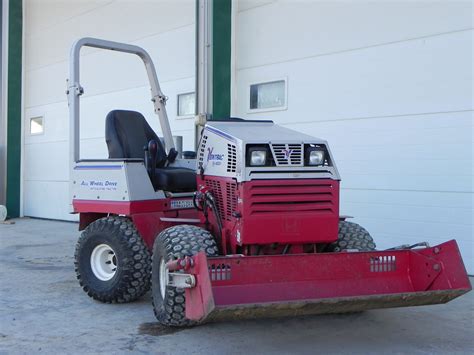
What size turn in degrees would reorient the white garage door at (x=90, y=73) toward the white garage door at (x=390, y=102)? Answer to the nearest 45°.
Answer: approximately 90° to its left

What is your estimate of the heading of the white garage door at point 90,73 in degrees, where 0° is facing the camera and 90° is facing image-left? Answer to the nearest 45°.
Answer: approximately 45°

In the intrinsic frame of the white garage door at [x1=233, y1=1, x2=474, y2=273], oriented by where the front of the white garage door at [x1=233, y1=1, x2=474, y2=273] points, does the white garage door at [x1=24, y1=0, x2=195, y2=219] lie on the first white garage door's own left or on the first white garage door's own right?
on the first white garage door's own right

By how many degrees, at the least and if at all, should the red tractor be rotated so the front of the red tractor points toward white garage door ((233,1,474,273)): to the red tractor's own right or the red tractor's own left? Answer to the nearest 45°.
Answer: approximately 90° to the red tractor's own left

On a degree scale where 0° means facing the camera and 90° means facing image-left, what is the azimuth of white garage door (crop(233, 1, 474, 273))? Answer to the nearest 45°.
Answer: approximately 45°

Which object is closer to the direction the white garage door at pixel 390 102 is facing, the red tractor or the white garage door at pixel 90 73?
the red tractor

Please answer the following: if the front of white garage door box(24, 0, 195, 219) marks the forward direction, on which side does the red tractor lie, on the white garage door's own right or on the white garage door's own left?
on the white garage door's own left

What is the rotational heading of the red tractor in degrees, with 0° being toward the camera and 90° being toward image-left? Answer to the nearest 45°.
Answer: approximately 315°

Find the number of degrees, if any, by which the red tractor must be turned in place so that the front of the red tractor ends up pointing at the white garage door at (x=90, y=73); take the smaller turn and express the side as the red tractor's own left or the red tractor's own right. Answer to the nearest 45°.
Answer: approximately 180°
